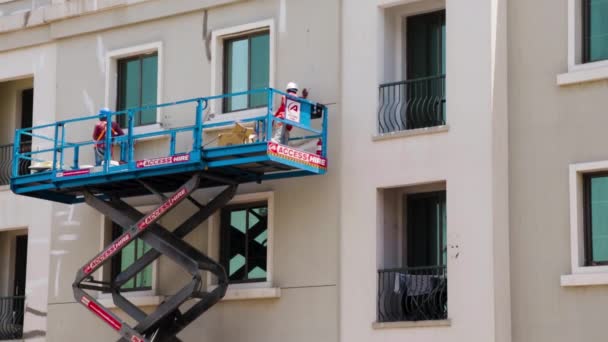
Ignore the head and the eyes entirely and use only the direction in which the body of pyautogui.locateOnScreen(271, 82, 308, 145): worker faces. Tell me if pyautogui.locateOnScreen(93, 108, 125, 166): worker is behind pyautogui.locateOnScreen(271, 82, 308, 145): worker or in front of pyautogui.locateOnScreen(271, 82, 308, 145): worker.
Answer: behind

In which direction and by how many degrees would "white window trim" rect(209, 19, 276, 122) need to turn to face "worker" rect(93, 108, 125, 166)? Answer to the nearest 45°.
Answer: approximately 45° to its right

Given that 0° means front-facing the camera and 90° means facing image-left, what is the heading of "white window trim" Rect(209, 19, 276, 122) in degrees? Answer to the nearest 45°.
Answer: approximately 45°

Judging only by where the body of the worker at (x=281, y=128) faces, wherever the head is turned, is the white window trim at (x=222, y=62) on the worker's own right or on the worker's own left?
on the worker's own left
